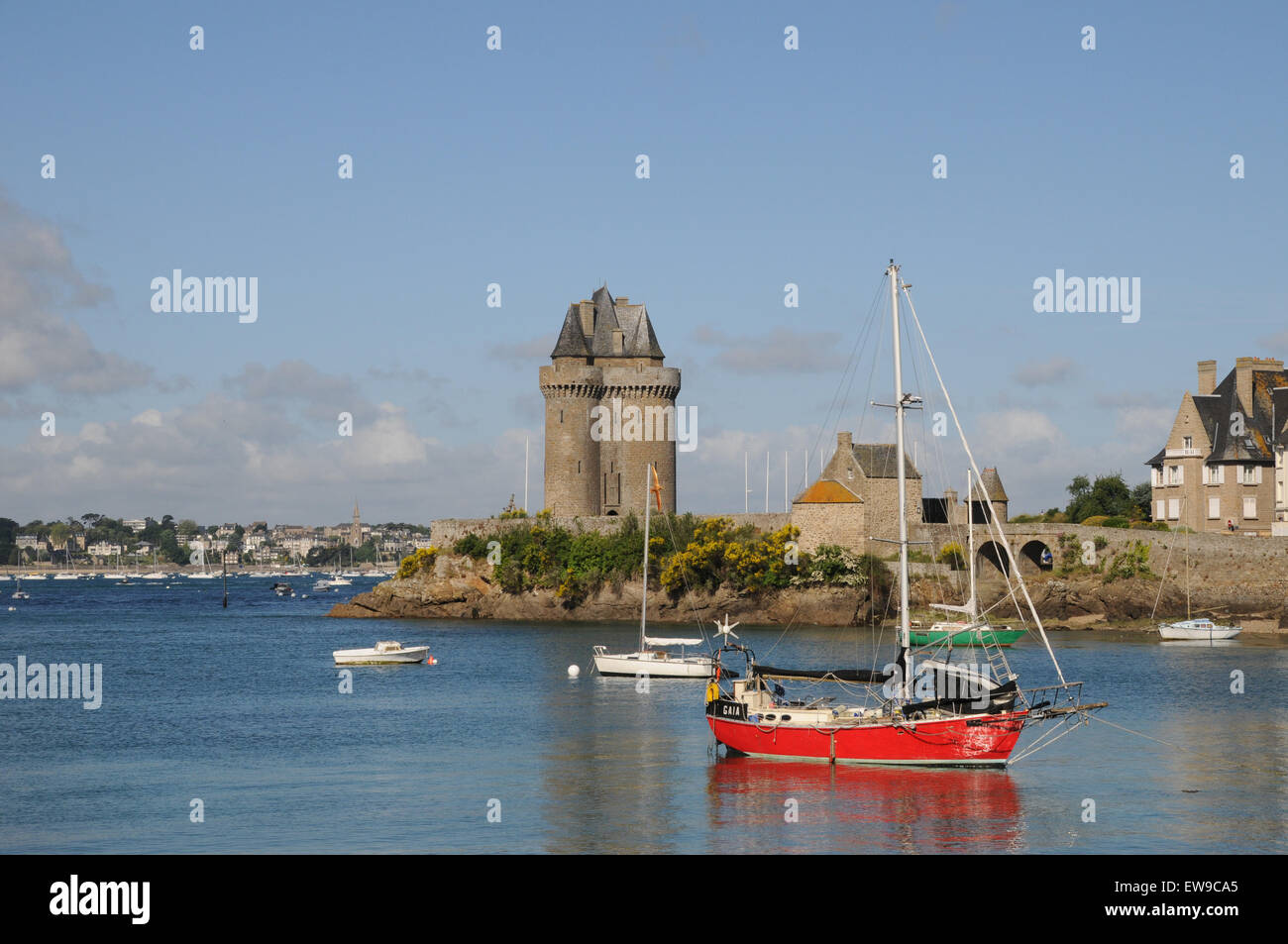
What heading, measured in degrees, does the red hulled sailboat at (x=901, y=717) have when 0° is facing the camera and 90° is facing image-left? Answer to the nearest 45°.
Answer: approximately 270°
